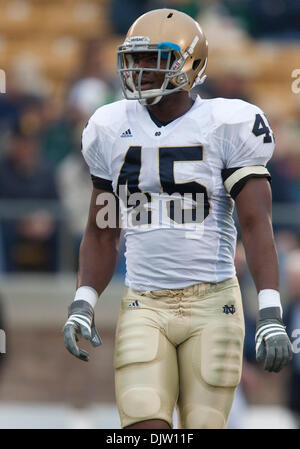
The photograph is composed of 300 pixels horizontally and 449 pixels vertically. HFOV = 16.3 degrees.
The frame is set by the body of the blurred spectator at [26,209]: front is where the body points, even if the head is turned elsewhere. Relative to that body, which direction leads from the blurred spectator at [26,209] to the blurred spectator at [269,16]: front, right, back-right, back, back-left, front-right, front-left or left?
back-left

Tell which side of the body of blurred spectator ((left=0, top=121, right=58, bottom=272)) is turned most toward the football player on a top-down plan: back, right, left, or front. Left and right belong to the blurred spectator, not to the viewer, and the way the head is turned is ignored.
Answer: front

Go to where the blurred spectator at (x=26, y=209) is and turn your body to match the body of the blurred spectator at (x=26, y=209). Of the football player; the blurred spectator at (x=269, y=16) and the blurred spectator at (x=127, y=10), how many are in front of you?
1

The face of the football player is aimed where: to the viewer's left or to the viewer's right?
to the viewer's left

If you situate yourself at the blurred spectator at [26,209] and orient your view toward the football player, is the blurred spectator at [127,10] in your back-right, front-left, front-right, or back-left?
back-left

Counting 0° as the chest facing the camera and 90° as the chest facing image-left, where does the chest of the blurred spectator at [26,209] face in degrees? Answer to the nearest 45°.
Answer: approximately 0°
